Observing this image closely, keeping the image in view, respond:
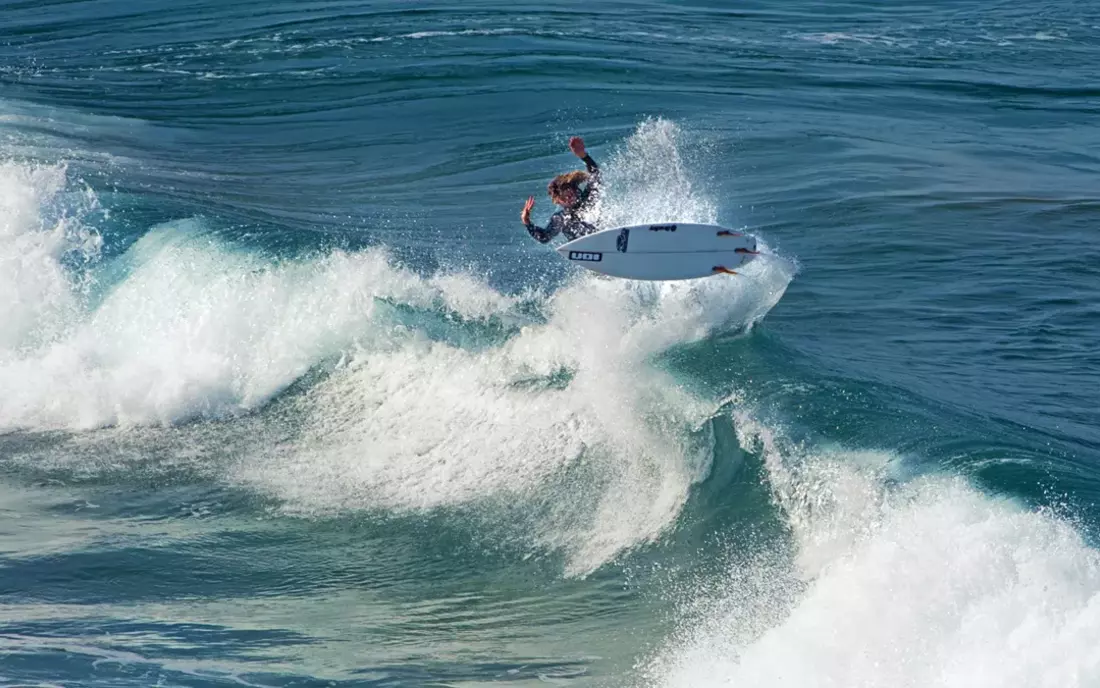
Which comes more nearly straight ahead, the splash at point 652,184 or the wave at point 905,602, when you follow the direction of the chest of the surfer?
the wave

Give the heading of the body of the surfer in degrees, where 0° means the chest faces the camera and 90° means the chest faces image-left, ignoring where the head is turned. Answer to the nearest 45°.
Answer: approximately 45°

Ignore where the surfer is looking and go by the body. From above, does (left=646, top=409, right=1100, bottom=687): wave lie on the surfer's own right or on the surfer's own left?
on the surfer's own left
